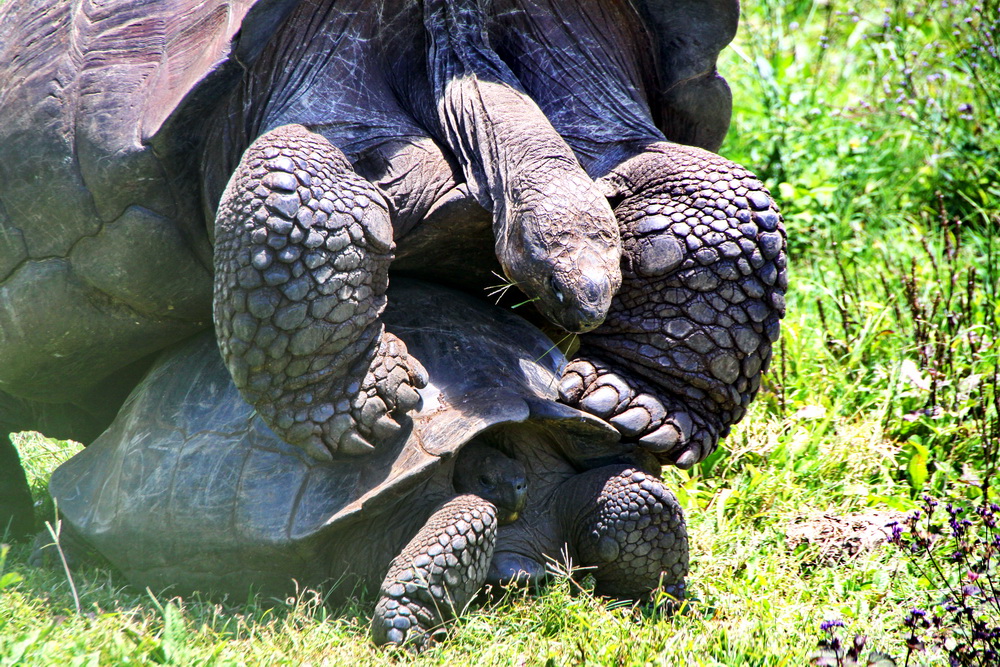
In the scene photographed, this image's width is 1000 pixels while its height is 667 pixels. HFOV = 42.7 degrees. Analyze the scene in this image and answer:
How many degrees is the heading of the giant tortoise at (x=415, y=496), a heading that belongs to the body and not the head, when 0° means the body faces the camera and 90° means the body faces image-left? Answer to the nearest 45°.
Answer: approximately 315°
